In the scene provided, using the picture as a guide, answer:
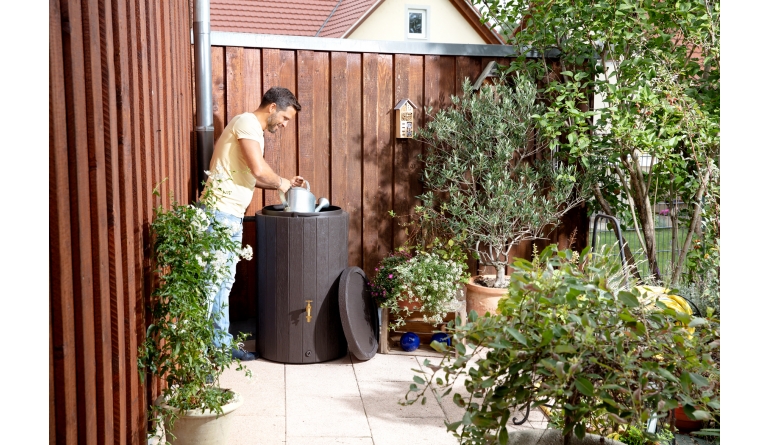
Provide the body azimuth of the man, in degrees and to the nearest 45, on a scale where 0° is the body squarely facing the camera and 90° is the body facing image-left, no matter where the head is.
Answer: approximately 270°

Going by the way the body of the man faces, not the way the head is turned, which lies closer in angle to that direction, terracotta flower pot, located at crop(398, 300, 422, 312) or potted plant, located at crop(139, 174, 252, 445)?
the terracotta flower pot

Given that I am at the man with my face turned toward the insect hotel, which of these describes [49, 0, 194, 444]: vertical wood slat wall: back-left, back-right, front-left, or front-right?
back-right

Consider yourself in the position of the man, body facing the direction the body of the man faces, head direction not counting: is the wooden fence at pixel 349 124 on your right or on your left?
on your left

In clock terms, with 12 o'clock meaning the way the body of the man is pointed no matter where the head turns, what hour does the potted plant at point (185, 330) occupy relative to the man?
The potted plant is roughly at 3 o'clock from the man.
